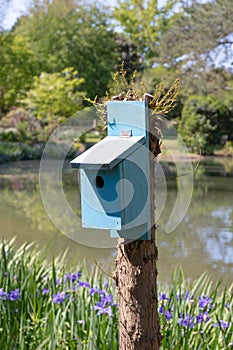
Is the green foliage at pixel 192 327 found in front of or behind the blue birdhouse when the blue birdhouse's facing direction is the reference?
behind

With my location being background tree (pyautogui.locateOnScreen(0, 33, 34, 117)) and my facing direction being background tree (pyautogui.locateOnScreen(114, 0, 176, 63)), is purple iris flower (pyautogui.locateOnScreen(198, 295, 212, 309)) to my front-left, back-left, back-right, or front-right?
back-right

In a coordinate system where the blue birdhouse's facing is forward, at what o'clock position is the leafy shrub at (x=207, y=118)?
The leafy shrub is roughly at 5 o'clock from the blue birdhouse.

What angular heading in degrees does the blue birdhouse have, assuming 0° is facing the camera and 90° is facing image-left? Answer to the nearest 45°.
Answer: approximately 45°

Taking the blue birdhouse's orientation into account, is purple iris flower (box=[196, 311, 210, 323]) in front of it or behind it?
behind

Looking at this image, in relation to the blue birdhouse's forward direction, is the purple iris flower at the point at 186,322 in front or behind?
behind

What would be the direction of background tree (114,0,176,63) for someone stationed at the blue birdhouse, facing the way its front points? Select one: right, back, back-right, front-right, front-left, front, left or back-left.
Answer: back-right
